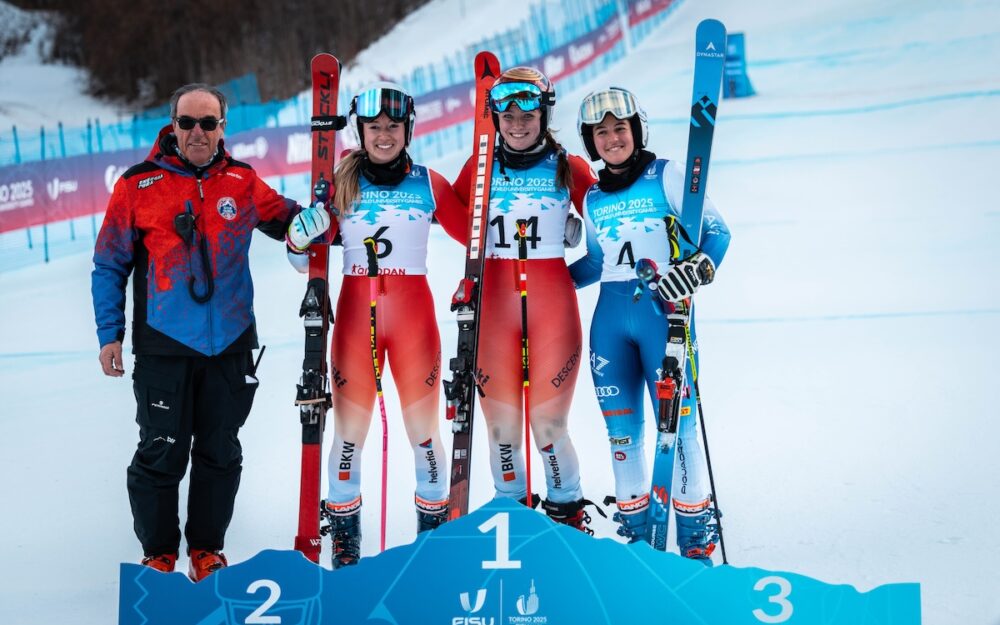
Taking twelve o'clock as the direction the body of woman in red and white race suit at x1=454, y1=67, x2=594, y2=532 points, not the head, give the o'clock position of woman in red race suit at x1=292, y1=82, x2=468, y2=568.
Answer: The woman in red race suit is roughly at 3 o'clock from the woman in red and white race suit.

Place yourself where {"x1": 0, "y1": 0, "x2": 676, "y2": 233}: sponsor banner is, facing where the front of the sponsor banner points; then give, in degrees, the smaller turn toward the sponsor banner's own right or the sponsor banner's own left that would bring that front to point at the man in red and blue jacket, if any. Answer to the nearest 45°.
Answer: approximately 45° to the sponsor banner's own right

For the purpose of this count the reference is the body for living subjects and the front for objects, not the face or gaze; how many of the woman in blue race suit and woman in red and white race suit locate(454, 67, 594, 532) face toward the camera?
2

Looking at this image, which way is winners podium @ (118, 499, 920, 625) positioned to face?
toward the camera

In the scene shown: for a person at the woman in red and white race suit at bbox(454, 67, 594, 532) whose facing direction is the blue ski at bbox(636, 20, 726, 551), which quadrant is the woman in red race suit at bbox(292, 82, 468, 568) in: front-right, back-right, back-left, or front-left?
back-right

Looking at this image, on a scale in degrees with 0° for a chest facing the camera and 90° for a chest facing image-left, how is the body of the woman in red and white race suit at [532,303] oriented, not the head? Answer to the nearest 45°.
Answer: approximately 0°

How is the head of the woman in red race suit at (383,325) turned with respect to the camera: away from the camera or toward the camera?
toward the camera

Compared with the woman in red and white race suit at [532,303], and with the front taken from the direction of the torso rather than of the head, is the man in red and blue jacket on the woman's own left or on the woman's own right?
on the woman's own right

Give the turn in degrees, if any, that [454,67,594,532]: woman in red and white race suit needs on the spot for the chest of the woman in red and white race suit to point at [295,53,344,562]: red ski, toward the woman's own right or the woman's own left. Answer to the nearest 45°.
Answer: approximately 90° to the woman's own right

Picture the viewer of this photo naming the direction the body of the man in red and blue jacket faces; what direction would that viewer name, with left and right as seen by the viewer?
facing the viewer

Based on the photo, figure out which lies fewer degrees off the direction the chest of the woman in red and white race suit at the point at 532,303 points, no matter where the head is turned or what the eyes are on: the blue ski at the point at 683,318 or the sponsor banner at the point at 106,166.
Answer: the blue ski

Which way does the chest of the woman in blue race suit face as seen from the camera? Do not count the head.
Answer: toward the camera

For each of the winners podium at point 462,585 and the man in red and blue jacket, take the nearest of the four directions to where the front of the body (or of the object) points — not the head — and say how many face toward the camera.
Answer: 2

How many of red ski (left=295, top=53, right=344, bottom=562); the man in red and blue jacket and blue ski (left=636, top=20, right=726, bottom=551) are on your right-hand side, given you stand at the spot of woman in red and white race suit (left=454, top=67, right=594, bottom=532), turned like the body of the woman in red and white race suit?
2
